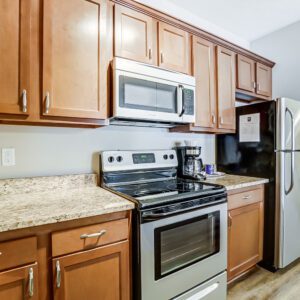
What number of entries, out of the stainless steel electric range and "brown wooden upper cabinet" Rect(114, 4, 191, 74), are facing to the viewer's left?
0

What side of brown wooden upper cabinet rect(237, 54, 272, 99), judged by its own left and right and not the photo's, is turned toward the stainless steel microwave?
right

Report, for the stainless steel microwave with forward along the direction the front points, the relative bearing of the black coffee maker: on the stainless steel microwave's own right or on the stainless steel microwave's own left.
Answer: on the stainless steel microwave's own left

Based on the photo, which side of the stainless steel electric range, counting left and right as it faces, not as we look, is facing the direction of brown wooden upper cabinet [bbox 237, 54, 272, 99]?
left

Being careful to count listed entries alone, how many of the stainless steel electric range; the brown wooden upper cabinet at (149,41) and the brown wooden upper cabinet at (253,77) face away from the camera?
0

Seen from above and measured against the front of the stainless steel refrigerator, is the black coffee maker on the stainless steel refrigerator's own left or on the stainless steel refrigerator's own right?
on the stainless steel refrigerator's own right

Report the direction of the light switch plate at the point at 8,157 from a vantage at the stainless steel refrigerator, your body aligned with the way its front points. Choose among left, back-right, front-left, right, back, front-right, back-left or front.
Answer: right

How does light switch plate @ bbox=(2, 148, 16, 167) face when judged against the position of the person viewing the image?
facing the viewer

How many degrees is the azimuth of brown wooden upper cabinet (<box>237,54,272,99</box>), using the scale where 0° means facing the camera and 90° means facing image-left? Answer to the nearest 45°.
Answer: approximately 315°

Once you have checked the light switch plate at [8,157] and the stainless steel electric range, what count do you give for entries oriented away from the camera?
0

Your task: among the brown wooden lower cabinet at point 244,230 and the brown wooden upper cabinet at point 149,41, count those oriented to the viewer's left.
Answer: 0
